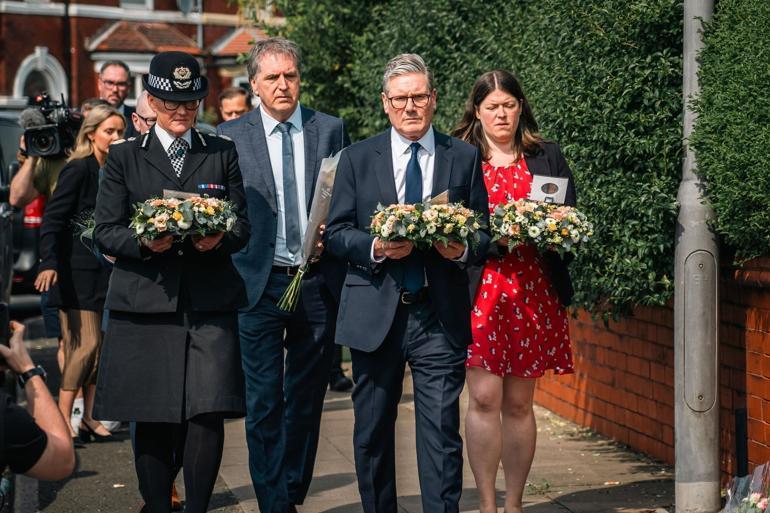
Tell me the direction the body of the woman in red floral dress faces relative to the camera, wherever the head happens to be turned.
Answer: toward the camera

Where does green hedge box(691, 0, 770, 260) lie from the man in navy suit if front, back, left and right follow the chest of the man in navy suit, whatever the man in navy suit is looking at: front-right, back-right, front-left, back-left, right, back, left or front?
left

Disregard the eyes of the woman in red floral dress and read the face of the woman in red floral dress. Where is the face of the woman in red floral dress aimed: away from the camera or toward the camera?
toward the camera

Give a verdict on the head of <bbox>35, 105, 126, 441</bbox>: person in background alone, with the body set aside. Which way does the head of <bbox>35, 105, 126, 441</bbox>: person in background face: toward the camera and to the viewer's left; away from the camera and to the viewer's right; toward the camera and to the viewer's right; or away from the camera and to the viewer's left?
toward the camera and to the viewer's right

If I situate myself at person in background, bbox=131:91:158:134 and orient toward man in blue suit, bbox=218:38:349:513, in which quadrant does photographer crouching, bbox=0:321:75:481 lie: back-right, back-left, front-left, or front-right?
front-right

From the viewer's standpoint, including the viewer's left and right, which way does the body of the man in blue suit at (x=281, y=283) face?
facing the viewer

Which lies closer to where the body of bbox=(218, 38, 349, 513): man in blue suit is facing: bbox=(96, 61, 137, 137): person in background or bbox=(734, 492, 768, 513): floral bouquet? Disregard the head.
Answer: the floral bouquet

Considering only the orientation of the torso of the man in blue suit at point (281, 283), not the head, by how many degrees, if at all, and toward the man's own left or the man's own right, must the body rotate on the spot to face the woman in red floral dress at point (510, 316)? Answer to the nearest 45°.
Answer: approximately 90° to the man's own left

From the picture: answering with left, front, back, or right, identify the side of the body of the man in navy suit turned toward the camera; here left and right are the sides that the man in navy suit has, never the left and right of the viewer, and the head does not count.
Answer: front

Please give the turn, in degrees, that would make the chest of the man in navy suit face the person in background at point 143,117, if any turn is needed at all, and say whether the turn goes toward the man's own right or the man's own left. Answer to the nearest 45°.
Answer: approximately 135° to the man's own right

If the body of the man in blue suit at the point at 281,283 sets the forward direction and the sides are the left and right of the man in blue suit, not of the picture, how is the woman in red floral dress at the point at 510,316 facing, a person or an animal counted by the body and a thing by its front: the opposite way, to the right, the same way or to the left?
the same way

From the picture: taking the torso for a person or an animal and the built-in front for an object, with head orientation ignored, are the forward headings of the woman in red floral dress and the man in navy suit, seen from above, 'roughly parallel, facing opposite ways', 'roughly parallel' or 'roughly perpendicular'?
roughly parallel

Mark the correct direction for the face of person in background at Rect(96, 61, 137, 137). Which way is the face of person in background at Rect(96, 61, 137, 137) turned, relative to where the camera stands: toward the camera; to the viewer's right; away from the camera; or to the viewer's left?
toward the camera

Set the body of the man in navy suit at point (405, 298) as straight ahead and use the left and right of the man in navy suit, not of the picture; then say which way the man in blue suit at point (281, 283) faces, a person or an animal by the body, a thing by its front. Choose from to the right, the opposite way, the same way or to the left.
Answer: the same way

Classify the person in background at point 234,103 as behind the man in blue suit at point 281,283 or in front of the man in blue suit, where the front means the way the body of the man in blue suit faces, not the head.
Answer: behind
